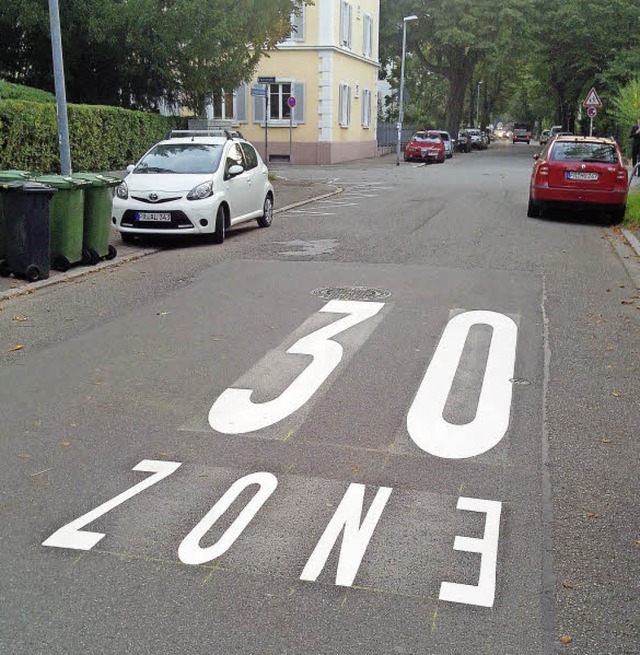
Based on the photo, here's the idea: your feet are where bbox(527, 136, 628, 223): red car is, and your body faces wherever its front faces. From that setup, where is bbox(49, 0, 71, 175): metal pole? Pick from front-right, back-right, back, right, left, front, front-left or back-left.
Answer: back-left

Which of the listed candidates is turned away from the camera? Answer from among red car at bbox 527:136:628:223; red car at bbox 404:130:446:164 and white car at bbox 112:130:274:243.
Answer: red car at bbox 527:136:628:223

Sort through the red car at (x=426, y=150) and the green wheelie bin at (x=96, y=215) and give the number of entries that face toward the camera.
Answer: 1

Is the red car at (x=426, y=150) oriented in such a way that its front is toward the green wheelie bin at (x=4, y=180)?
yes

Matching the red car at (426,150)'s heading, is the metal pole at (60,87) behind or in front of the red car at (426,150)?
in front

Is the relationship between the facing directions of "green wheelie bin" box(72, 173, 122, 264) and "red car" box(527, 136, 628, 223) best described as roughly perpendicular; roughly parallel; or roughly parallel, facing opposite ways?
roughly perpendicular

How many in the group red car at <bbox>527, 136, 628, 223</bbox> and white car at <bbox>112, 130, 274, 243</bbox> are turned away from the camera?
1

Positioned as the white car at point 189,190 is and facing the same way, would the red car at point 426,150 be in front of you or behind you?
behind

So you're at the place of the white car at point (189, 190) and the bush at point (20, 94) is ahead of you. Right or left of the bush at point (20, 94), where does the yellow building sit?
right

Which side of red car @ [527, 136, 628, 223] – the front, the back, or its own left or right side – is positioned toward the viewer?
back

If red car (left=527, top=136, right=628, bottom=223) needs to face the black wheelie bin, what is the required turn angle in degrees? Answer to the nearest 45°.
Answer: approximately 135° to its left

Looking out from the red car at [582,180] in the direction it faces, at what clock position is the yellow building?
The yellow building is roughly at 11 o'clock from the red car.

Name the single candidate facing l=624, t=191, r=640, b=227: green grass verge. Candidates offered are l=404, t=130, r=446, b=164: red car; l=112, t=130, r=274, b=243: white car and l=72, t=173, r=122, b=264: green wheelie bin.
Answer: the red car

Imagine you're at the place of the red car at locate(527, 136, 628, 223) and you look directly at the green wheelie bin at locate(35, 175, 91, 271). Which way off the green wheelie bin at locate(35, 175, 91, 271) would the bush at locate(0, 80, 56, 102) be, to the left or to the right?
right

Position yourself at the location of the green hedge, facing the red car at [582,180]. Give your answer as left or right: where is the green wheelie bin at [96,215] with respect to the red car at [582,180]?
right

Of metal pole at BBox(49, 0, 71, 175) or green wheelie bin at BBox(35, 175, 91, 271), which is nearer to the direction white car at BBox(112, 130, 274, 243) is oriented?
the green wheelie bin
